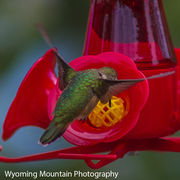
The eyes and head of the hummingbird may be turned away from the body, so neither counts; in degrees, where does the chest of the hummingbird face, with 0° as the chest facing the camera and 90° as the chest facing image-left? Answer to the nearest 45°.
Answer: approximately 225°
